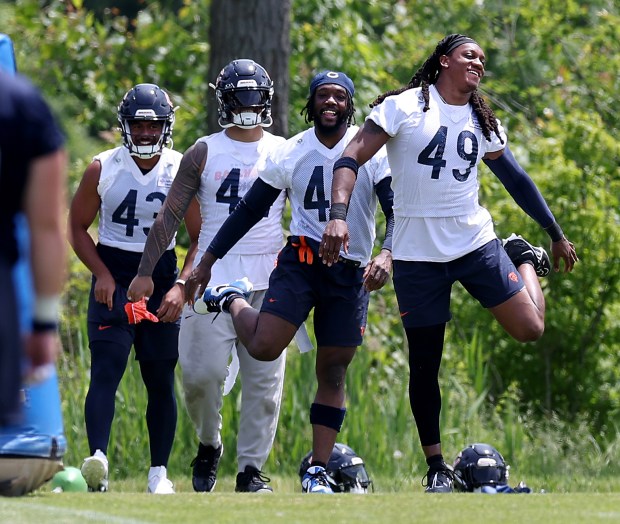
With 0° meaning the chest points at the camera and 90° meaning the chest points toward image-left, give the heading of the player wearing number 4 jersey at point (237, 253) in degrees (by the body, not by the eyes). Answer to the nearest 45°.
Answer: approximately 0°

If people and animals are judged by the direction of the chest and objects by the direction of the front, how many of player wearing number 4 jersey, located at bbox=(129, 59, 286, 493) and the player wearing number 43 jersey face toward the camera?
2

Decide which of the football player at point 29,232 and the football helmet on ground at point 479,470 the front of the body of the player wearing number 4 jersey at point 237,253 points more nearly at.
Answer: the football player

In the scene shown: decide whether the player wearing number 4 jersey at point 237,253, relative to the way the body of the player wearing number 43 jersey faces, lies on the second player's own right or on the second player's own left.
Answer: on the second player's own left

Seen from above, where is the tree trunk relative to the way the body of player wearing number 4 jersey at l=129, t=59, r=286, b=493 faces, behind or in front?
behind
